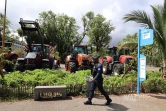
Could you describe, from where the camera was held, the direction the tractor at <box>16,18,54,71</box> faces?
facing the viewer and to the left of the viewer

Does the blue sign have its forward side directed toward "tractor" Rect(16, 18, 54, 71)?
no

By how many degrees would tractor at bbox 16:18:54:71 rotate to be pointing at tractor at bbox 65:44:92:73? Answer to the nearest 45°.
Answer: approximately 135° to its left

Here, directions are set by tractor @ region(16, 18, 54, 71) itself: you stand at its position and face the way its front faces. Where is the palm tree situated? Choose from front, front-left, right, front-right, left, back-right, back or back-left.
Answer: left

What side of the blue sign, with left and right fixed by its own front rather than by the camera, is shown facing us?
front

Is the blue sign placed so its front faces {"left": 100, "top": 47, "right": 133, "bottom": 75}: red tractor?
no

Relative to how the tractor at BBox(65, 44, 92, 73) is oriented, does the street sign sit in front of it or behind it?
in front

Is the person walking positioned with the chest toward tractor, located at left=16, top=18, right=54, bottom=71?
no

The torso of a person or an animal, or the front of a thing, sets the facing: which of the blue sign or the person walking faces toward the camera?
the blue sign

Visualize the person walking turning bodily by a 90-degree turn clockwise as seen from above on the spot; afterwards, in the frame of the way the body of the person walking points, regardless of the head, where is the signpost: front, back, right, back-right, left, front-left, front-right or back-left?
front-right

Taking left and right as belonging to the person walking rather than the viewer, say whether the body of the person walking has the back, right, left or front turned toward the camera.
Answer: left

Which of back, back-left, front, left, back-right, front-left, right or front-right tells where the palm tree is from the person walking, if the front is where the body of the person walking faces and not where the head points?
back-right

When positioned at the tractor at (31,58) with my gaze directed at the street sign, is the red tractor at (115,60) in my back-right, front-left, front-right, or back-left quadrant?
front-left

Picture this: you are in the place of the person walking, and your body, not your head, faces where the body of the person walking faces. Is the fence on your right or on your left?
on your right

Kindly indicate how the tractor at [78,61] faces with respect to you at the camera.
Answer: facing the viewer and to the right of the viewer

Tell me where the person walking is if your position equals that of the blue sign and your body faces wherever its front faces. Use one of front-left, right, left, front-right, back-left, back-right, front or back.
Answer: front-right

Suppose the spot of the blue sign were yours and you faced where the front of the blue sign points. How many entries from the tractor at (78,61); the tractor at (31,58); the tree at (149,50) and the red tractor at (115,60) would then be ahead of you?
0

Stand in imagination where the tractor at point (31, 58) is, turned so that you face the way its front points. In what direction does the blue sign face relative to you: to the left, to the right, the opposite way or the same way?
the same way
